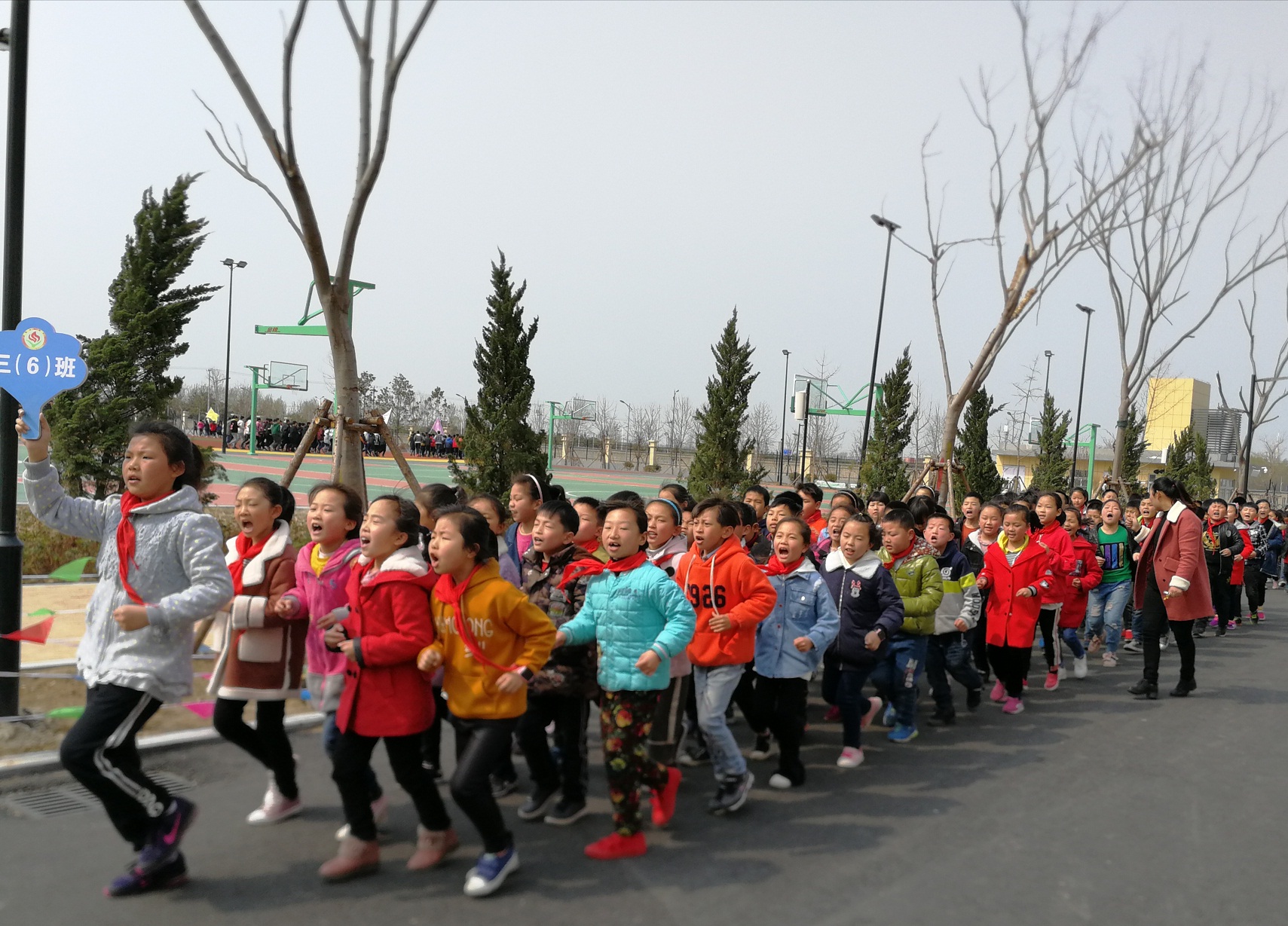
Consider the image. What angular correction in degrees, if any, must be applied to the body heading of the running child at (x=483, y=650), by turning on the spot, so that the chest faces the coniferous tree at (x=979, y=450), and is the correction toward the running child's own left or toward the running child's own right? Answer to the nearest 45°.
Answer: approximately 180°

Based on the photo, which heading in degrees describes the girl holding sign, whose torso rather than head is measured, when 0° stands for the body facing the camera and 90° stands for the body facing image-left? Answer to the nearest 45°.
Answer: approximately 45°

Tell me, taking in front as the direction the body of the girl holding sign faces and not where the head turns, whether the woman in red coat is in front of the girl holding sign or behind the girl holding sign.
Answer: behind

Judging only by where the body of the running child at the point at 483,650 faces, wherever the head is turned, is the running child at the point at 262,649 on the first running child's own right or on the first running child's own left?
on the first running child's own right

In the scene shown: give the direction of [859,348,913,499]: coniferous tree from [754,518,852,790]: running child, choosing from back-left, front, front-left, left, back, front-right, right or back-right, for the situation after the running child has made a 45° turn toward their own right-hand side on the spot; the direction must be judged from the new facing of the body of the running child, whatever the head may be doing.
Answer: right

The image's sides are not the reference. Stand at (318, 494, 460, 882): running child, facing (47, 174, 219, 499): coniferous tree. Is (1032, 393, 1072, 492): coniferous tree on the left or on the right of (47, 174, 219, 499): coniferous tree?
right

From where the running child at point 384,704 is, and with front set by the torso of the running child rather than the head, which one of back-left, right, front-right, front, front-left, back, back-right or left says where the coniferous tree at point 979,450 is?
back

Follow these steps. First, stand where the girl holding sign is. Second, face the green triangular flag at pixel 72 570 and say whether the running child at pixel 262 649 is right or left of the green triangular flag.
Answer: right

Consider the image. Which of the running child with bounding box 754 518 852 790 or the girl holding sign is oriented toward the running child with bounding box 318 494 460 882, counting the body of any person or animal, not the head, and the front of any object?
the running child with bounding box 754 518 852 790

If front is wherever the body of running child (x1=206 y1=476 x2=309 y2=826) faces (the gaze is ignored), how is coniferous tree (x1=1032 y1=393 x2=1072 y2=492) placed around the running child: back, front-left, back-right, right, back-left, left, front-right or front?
back

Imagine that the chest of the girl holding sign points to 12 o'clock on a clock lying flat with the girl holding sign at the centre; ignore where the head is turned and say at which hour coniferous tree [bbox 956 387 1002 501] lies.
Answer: The coniferous tree is roughly at 6 o'clock from the girl holding sign.

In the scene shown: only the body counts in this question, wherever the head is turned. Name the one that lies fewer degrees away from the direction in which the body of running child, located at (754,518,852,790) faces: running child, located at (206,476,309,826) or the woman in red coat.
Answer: the running child

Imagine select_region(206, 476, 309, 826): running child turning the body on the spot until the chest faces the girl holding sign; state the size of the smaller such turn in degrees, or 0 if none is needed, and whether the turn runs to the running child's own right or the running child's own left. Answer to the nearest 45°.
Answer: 0° — they already face them

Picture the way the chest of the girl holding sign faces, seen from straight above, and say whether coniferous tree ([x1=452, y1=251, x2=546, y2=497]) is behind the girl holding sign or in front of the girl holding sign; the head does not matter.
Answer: behind
